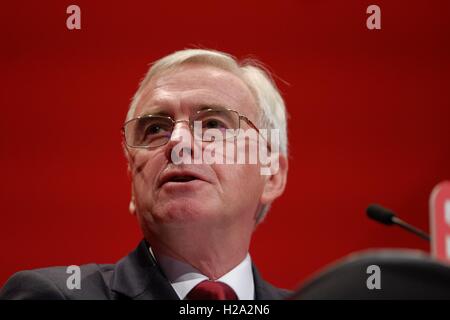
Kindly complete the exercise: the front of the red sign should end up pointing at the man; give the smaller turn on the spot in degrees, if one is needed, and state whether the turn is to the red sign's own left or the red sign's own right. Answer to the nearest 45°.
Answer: approximately 135° to the red sign's own right

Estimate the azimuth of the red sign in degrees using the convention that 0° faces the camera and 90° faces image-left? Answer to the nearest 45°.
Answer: approximately 0°
